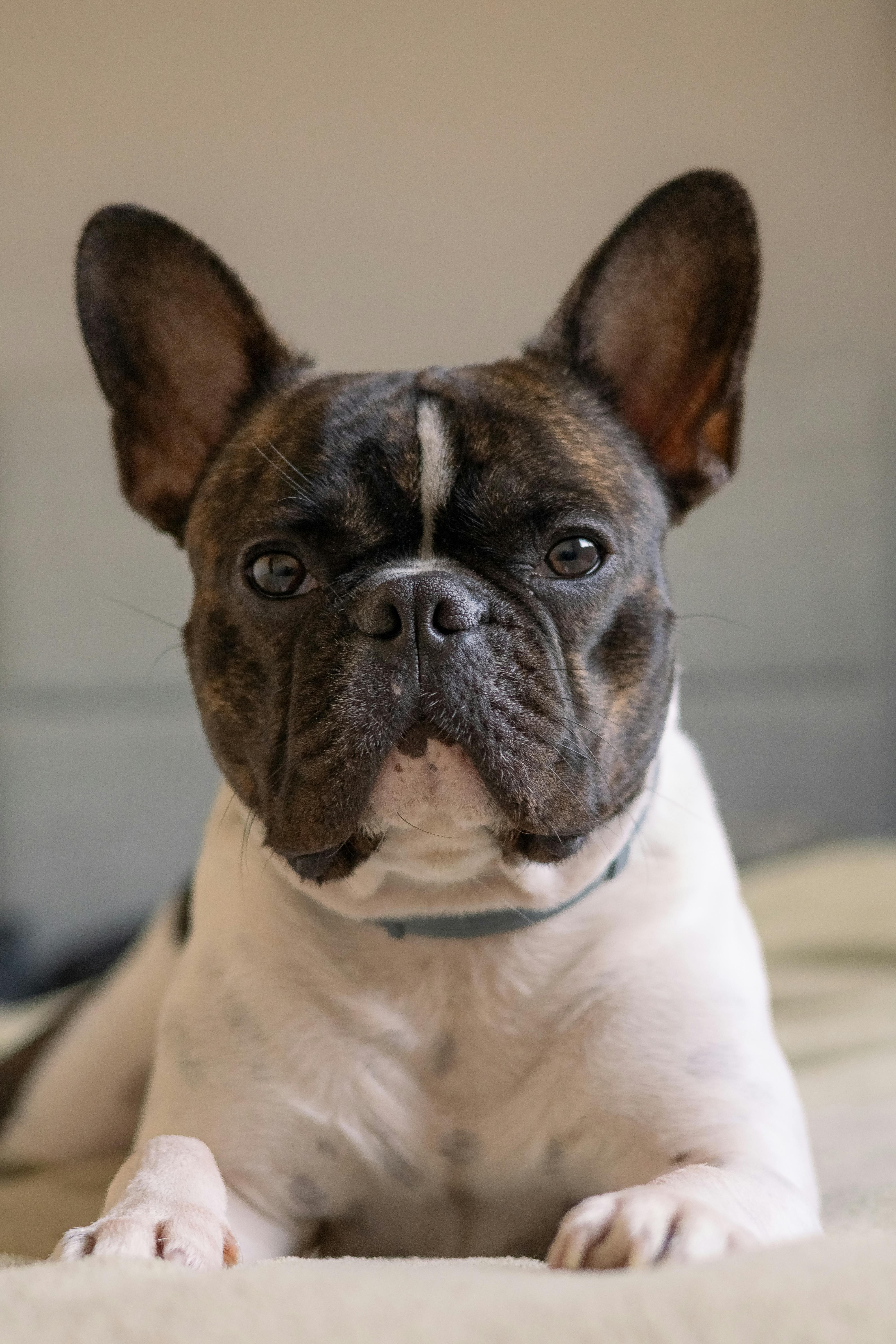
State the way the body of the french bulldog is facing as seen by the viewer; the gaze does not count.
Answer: toward the camera
